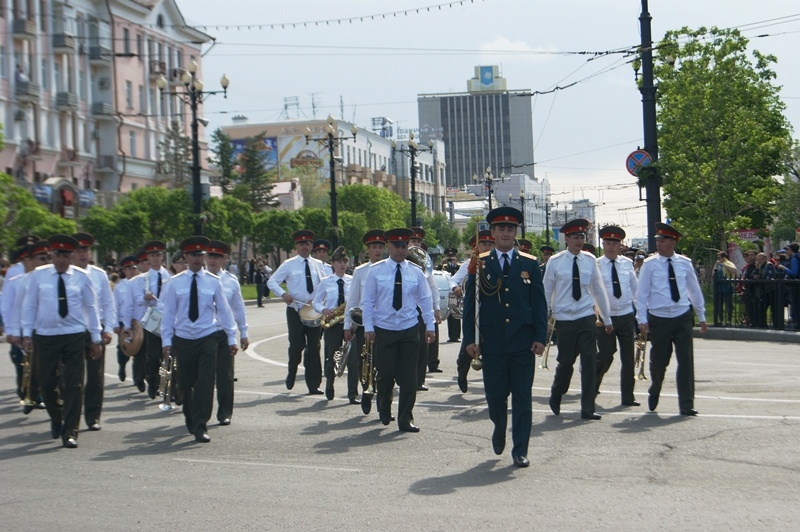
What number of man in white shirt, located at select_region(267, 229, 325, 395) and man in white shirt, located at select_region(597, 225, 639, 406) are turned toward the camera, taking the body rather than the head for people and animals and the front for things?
2

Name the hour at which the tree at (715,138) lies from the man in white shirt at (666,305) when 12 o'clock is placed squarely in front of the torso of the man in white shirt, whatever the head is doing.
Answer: The tree is roughly at 6 o'clock from the man in white shirt.

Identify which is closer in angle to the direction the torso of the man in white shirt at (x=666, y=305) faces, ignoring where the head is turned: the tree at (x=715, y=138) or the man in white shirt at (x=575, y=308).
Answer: the man in white shirt

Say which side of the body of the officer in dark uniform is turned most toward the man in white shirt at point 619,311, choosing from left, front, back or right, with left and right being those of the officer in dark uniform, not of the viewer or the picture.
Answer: back

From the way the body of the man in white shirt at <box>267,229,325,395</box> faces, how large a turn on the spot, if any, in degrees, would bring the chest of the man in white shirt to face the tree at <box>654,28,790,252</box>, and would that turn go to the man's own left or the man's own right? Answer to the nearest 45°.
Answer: approximately 135° to the man's own left

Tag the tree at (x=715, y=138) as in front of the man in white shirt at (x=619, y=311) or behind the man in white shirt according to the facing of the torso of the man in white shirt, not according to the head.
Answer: behind

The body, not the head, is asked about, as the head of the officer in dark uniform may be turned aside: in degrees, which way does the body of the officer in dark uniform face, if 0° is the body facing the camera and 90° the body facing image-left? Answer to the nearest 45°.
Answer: approximately 0°

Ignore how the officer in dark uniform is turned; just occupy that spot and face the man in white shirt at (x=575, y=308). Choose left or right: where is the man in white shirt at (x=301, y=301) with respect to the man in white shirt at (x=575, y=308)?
left

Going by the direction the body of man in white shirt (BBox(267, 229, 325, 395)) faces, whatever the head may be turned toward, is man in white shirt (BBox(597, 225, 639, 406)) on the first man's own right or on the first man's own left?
on the first man's own left
